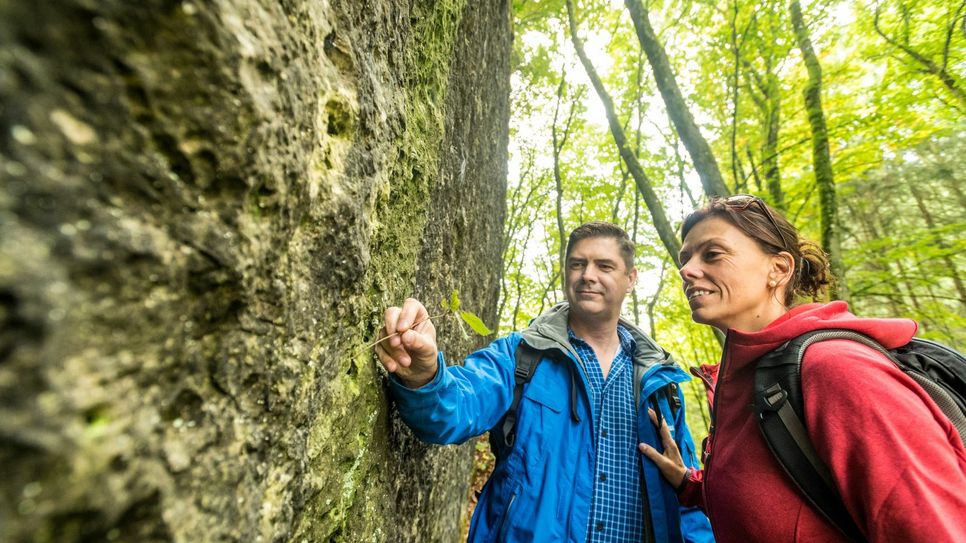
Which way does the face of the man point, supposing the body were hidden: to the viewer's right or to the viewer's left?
to the viewer's left

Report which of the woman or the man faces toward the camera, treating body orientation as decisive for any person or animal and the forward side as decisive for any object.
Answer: the man

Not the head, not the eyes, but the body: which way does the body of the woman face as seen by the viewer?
to the viewer's left

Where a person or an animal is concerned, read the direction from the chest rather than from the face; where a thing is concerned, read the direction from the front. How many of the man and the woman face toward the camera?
1

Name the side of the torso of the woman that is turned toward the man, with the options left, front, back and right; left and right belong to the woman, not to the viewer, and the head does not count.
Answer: front

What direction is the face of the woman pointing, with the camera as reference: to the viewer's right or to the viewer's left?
to the viewer's left

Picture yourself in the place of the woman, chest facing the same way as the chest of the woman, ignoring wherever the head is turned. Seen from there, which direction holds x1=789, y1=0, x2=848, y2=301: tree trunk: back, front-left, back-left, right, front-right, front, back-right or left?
right

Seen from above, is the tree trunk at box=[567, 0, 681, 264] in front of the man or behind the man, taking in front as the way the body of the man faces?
behind

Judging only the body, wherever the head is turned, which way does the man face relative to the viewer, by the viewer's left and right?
facing the viewer

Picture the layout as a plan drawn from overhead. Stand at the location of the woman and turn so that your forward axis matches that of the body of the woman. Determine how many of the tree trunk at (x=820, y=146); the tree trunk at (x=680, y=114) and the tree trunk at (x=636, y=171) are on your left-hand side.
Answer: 0

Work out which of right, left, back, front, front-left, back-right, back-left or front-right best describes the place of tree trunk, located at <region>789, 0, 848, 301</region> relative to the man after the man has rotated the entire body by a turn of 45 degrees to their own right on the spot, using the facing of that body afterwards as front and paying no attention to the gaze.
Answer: back

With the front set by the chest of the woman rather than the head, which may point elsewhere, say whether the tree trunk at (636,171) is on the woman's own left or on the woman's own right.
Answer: on the woman's own right

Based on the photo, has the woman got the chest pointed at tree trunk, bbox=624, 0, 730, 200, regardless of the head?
no
